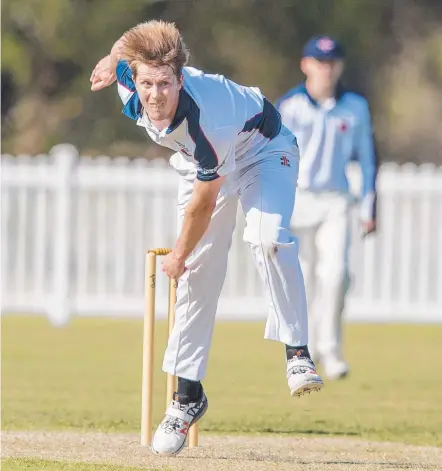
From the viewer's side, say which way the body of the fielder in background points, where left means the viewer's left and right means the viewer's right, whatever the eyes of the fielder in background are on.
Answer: facing the viewer

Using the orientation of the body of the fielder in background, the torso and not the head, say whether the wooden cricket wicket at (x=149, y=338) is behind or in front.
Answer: in front

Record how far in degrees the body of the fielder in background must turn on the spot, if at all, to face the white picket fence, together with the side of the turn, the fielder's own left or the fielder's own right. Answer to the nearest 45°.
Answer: approximately 135° to the fielder's own right

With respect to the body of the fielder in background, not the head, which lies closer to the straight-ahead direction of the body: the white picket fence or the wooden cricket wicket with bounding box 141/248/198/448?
the wooden cricket wicket

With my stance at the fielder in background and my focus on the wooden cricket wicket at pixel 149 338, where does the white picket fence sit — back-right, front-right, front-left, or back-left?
back-right

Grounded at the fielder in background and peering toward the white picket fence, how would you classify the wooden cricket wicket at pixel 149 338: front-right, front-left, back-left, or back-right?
back-left
